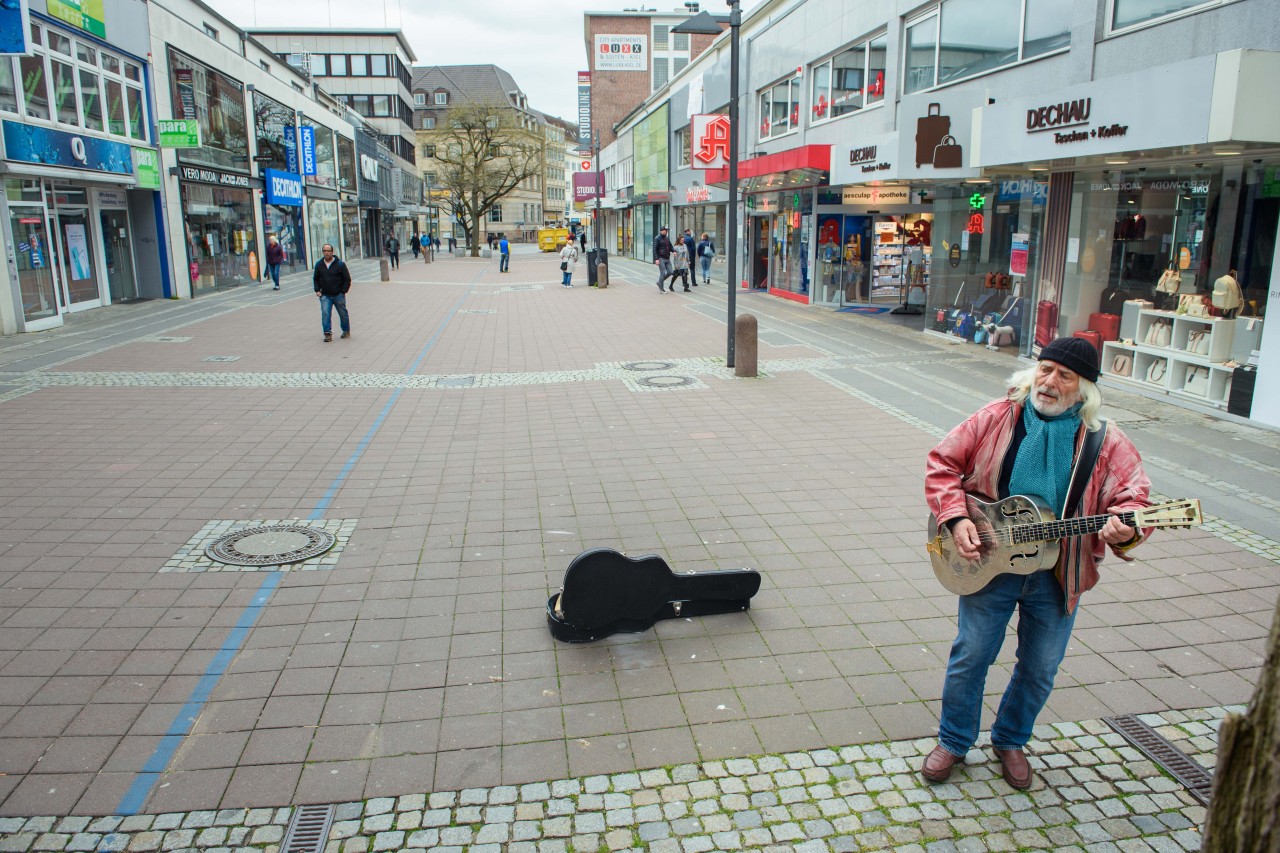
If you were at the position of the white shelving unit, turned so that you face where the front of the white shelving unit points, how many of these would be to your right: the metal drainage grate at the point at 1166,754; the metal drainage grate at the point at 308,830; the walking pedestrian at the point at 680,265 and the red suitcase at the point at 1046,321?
2

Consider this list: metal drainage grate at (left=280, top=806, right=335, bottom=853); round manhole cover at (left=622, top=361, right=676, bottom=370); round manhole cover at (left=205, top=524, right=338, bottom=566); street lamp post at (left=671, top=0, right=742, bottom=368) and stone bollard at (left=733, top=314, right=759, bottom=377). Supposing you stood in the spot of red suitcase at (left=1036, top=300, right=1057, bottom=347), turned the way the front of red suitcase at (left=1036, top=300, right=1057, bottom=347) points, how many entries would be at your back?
0

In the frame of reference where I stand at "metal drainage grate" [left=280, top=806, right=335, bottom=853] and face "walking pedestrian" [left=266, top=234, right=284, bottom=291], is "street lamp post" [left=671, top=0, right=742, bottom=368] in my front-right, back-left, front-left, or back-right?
front-right

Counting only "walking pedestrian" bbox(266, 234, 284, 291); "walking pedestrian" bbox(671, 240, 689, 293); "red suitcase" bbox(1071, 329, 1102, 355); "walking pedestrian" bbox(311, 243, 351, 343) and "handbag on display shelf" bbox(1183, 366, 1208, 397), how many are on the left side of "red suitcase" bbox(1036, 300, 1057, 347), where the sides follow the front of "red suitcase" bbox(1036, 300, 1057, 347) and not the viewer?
2

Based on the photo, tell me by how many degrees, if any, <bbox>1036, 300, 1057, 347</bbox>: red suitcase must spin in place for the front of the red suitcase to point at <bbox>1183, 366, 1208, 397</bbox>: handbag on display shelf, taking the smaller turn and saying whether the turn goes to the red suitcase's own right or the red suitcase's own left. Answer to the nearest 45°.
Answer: approximately 90° to the red suitcase's own left

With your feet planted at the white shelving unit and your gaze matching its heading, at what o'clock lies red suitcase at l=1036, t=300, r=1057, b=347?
The red suitcase is roughly at 3 o'clock from the white shelving unit.

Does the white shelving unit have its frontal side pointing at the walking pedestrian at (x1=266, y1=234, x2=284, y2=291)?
no

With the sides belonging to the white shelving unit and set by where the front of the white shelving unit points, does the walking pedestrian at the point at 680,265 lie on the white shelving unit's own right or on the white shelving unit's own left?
on the white shelving unit's own right

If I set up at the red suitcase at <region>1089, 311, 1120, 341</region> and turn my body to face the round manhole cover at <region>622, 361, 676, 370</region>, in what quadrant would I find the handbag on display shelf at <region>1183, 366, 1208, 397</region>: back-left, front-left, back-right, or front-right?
back-left

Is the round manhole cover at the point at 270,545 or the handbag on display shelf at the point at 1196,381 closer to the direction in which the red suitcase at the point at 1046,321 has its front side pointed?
the round manhole cover

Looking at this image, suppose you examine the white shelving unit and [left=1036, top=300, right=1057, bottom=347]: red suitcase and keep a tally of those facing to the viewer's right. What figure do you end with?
0

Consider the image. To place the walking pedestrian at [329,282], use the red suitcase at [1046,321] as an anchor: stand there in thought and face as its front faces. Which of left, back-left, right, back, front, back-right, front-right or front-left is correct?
front-right

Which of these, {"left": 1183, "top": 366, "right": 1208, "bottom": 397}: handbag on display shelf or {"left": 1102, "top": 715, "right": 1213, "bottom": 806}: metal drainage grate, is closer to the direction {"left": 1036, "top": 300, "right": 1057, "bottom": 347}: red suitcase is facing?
the metal drainage grate

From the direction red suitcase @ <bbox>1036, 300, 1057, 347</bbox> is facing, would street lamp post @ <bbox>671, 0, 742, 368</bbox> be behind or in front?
in front

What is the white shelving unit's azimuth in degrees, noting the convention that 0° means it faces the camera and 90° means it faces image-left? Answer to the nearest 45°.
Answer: approximately 45°

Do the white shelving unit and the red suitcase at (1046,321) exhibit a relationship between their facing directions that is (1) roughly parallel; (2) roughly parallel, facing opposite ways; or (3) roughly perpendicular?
roughly parallel

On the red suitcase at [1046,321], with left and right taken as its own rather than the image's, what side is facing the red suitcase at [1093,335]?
left

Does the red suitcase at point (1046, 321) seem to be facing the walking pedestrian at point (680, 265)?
no

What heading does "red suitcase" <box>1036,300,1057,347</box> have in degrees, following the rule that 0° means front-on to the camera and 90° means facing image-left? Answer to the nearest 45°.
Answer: approximately 45°

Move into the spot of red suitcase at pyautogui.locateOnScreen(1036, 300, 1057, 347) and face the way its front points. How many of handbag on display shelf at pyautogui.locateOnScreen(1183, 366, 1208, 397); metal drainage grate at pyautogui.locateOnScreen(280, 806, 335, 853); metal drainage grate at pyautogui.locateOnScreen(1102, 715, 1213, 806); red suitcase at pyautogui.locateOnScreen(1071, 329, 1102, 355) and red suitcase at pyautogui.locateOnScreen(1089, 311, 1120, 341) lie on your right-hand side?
0

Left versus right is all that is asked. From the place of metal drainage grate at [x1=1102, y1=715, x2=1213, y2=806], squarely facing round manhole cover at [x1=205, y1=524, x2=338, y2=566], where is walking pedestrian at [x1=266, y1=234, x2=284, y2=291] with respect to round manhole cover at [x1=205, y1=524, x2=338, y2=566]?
right

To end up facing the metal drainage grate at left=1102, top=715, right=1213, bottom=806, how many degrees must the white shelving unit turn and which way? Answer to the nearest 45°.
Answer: approximately 45° to its left
